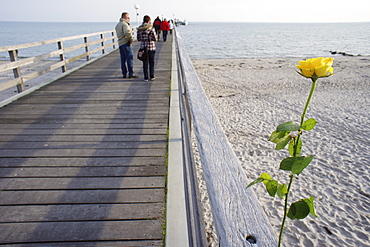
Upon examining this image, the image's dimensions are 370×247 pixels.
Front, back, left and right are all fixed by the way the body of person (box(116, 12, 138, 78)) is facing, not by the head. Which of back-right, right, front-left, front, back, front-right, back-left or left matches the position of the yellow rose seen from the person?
right
